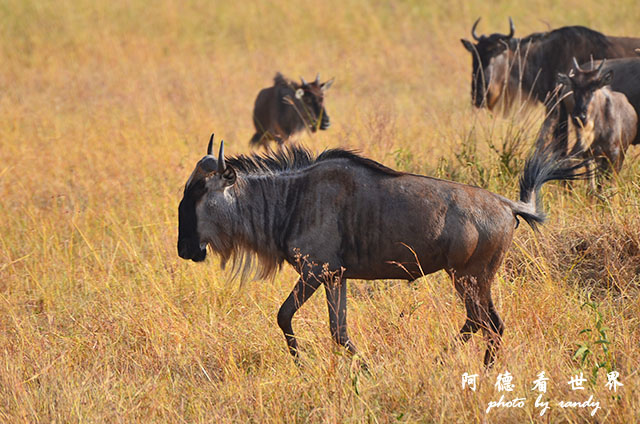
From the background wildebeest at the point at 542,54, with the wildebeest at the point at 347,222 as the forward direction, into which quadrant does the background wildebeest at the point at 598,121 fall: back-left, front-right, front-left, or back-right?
front-left

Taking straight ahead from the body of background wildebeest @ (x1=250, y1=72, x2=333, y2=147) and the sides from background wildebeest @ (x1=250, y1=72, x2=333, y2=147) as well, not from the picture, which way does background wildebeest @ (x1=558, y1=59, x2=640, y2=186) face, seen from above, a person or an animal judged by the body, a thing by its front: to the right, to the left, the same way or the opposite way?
to the right

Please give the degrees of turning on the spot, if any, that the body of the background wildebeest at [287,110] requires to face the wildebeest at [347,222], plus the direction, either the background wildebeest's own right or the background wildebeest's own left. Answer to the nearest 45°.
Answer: approximately 45° to the background wildebeest's own right

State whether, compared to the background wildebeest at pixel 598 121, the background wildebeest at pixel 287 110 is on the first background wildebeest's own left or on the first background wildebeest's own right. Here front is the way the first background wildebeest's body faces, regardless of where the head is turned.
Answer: on the first background wildebeest's own right

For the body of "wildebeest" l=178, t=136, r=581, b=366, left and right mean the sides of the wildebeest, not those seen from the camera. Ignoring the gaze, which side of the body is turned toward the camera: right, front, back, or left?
left

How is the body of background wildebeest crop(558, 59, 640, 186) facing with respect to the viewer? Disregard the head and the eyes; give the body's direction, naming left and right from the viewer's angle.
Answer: facing the viewer and to the left of the viewer

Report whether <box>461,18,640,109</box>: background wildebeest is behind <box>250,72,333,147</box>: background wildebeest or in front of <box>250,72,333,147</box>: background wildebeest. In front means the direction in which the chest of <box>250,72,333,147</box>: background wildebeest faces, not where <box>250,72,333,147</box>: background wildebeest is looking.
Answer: in front

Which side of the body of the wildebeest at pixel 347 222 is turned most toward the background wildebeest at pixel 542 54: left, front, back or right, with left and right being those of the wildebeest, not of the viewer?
right
